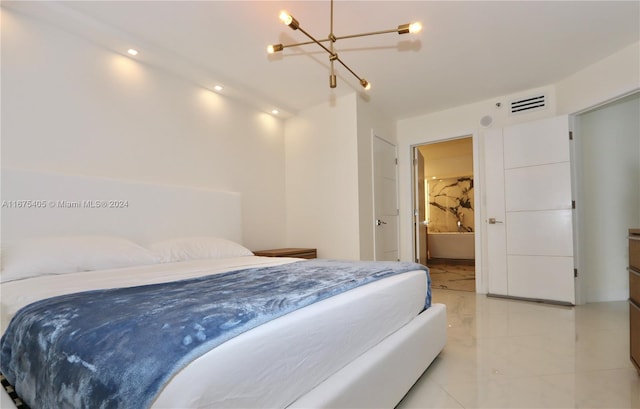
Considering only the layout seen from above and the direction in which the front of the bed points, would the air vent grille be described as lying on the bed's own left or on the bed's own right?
on the bed's own left

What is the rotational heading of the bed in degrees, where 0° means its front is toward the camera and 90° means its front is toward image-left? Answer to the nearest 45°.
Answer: approximately 315°

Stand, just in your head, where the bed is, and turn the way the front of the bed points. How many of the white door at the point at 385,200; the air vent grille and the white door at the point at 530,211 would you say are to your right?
0

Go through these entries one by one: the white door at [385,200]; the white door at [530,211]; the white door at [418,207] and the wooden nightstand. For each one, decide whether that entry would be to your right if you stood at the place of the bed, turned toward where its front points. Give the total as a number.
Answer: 0

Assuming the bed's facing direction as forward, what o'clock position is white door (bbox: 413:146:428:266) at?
The white door is roughly at 9 o'clock from the bed.

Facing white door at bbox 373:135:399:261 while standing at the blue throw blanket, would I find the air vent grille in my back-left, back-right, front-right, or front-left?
front-right

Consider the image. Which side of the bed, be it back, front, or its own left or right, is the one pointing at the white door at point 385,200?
left

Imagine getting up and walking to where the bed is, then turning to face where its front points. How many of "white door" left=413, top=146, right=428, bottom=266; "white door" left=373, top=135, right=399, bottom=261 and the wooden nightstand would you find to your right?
0

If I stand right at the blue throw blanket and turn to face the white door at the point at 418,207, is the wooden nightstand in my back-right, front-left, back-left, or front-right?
front-left

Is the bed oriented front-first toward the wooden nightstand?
no

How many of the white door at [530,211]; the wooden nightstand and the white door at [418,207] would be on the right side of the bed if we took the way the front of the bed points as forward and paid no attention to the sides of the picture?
0

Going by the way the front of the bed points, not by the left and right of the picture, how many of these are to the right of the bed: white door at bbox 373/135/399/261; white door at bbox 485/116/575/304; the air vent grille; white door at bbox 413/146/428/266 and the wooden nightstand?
0

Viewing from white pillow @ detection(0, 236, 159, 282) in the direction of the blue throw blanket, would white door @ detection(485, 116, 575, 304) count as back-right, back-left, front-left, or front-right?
front-left

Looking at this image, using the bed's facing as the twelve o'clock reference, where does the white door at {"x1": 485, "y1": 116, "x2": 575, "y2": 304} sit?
The white door is roughly at 10 o'clock from the bed.

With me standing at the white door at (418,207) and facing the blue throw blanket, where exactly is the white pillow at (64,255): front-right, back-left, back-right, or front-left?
front-right
